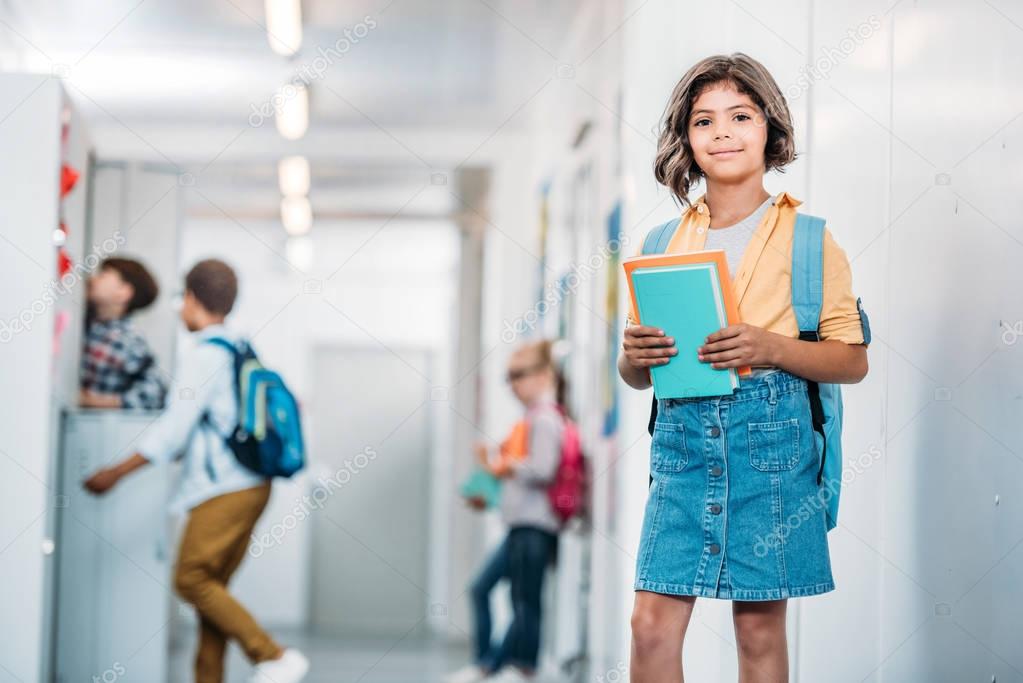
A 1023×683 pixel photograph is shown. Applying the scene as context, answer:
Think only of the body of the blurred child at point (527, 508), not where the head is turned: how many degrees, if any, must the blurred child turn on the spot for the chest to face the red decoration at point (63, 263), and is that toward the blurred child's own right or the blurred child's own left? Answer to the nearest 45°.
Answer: approximately 45° to the blurred child's own left

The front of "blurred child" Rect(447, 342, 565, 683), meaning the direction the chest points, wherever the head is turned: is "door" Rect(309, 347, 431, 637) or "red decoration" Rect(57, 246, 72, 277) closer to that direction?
the red decoration

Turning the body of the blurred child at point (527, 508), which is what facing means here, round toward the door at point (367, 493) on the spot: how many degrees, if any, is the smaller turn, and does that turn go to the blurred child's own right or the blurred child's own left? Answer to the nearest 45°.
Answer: approximately 90° to the blurred child's own right

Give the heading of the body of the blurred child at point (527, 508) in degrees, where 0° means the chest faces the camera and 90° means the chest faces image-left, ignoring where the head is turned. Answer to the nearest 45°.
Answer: approximately 90°
